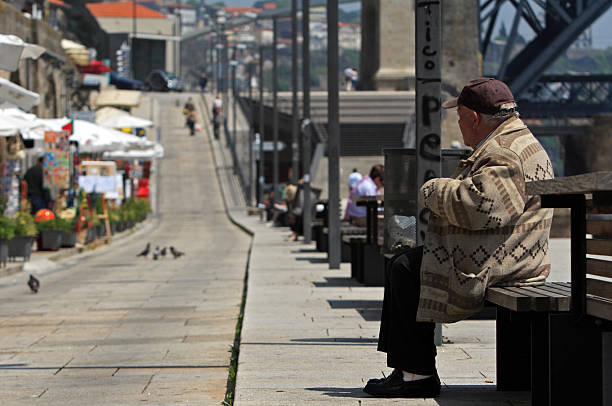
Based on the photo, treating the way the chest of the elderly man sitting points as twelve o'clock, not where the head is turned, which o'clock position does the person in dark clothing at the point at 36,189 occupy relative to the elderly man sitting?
The person in dark clothing is roughly at 2 o'clock from the elderly man sitting.

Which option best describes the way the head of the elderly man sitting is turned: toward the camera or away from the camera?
away from the camera

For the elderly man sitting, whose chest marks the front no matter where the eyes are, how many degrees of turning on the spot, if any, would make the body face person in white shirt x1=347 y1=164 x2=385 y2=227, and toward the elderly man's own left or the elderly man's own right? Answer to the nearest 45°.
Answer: approximately 90° to the elderly man's own right

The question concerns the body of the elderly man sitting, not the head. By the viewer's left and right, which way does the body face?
facing to the left of the viewer

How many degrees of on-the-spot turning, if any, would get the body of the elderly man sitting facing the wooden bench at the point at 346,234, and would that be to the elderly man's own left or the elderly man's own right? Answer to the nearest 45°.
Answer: approximately 90° to the elderly man's own right

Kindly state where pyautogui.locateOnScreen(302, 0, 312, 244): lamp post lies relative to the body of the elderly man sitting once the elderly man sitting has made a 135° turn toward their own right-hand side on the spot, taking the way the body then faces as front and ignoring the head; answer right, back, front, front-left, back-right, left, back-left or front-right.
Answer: front-left

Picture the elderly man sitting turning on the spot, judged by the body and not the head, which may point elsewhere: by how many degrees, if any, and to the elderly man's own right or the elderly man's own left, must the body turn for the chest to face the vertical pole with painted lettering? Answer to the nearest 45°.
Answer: approximately 90° to the elderly man's own right

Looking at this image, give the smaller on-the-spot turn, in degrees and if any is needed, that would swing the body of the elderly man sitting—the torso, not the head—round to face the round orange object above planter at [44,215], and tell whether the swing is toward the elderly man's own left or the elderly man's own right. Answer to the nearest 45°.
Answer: approximately 45° to the elderly man's own right

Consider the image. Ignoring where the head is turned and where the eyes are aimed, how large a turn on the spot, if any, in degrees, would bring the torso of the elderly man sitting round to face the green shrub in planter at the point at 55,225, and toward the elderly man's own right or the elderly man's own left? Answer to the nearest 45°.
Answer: approximately 45° to the elderly man's own right

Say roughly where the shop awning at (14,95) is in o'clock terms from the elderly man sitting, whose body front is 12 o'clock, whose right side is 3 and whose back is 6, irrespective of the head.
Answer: The shop awning is roughly at 2 o'clock from the elderly man sitting.

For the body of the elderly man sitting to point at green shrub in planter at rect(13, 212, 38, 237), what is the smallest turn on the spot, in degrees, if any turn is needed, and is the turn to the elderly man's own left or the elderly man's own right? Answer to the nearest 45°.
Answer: approximately 45° to the elderly man's own right

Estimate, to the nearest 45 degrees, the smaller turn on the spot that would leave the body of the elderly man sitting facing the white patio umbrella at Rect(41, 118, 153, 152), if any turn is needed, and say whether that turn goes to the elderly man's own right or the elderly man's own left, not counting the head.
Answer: approximately 90° to the elderly man's own right
